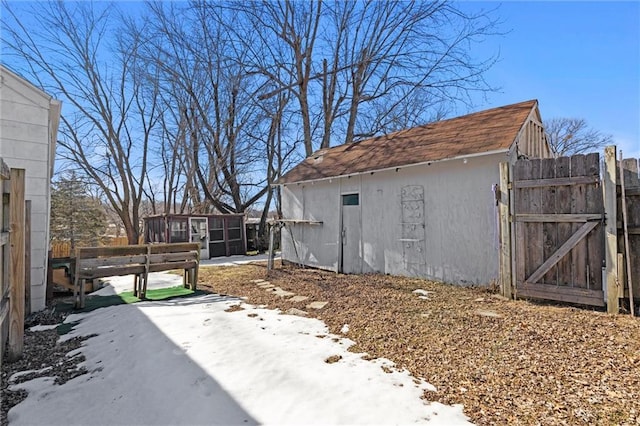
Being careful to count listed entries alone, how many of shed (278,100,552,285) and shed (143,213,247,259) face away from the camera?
0

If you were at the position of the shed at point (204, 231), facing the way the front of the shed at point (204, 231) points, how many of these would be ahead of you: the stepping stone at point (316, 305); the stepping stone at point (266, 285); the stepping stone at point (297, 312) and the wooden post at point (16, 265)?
4

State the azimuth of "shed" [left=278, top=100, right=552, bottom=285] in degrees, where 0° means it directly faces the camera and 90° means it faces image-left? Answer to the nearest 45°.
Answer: approximately 45°

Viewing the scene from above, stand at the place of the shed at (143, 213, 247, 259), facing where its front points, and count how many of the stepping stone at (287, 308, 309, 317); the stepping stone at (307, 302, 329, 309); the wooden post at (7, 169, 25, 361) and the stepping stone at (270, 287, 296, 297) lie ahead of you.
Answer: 4

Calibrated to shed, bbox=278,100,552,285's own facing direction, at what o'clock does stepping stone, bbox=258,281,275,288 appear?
The stepping stone is roughly at 1 o'clock from the shed.

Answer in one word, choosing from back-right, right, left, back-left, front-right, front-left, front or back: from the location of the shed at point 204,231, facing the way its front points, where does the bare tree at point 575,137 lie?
left

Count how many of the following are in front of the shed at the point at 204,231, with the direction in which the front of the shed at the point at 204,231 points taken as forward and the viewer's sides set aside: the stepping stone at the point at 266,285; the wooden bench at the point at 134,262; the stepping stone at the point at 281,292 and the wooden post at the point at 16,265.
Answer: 4

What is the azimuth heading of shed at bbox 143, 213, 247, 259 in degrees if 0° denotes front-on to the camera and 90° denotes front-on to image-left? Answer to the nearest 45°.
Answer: approximately 0°

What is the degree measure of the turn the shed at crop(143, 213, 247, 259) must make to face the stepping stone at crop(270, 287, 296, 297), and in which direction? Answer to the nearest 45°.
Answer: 0° — it already faces it

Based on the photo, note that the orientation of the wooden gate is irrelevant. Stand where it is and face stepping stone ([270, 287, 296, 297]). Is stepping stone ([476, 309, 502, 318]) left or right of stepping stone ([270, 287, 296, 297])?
left

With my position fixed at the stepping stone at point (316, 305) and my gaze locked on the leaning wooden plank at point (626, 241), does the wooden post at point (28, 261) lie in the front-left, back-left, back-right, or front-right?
back-right

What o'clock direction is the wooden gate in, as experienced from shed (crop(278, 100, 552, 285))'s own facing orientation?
The wooden gate is roughly at 9 o'clock from the shed.

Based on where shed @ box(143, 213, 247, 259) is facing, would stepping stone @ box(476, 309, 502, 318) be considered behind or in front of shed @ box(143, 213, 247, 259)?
in front

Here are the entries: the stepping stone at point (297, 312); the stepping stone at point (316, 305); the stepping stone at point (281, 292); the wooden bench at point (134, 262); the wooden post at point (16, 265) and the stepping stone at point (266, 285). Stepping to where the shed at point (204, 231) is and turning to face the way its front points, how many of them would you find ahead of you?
6

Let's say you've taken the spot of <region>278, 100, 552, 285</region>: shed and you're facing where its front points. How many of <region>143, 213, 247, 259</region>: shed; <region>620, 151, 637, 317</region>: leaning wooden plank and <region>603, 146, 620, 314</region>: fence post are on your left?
2

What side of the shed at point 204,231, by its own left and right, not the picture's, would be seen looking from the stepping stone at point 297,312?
front
